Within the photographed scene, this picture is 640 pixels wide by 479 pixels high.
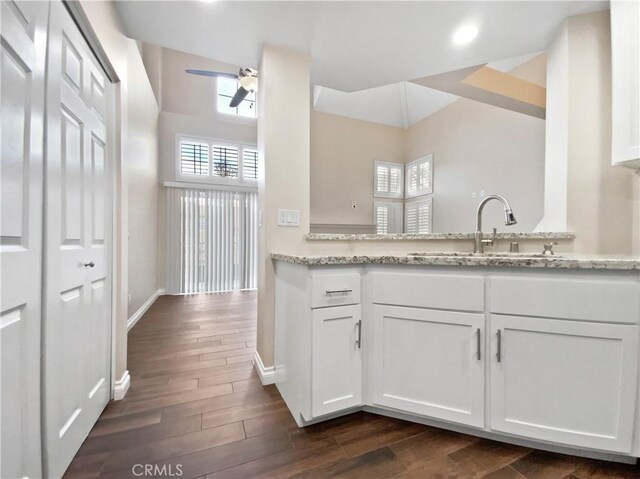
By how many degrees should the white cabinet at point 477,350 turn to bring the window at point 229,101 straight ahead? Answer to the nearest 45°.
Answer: approximately 135° to its right

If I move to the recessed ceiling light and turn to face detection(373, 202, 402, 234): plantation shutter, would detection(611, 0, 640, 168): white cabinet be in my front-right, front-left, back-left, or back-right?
back-right

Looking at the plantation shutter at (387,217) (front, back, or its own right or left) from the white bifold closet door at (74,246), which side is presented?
front

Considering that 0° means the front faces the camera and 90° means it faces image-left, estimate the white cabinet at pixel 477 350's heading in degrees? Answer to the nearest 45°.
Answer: approximately 0°

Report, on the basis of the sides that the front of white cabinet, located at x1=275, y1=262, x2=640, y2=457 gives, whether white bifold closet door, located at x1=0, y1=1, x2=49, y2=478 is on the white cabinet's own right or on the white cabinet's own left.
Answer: on the white cabinet's own right

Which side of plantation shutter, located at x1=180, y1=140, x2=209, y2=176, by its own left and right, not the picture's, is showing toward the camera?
front

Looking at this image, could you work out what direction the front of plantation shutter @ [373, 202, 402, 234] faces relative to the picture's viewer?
facing the viewer

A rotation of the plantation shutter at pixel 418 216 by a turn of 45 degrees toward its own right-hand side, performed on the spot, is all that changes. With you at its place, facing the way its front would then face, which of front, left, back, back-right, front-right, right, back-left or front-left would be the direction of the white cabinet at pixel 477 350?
left

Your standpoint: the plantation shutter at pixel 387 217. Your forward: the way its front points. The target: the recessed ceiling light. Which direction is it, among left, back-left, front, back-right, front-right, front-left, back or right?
front

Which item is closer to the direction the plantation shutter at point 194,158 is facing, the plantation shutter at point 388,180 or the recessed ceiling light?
the recessed ceiling light

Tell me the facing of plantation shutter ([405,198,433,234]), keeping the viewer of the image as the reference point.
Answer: facing the viewer and to the left of the viewer

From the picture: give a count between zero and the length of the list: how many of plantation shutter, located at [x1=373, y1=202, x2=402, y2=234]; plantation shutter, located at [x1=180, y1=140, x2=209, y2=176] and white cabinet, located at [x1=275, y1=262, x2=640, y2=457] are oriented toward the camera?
3

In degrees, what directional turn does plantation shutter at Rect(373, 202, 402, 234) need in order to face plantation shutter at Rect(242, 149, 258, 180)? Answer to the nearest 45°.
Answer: approximately 45° to its right
